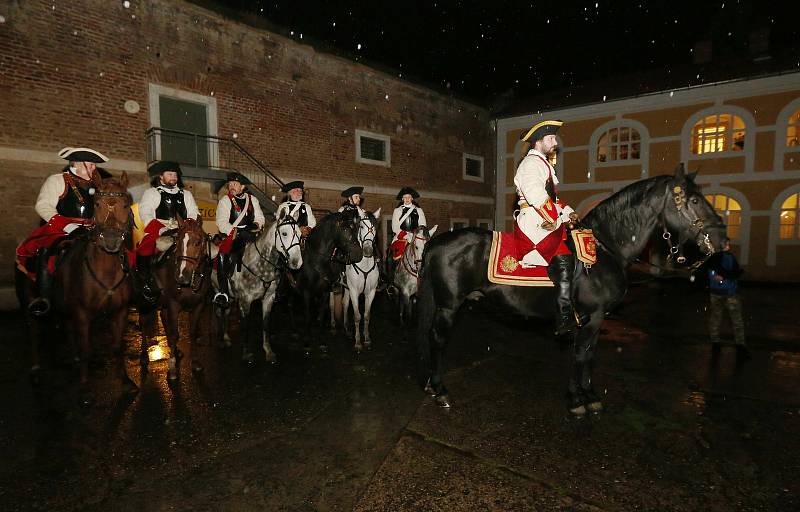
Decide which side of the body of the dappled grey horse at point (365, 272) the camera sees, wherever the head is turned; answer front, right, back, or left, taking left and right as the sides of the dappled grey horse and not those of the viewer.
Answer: front

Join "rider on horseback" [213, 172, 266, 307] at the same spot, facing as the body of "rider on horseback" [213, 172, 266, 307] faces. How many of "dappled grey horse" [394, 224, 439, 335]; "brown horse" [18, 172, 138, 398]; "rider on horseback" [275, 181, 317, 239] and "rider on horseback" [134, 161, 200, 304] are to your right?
2

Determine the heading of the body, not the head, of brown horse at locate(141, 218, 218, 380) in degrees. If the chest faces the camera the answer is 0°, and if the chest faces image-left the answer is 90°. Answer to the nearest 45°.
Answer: approximately 0°

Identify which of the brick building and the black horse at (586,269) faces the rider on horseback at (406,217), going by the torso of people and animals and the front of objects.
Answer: the brick building

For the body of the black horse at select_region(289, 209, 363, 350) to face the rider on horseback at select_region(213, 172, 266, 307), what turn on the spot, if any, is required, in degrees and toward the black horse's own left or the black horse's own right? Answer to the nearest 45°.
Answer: approximately 135° to the black horse's own right

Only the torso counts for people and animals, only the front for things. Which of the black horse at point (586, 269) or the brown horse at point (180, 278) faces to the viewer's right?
the black horse

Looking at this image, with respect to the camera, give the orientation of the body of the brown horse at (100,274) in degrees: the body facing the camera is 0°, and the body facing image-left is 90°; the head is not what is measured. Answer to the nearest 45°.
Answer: approximately 315°

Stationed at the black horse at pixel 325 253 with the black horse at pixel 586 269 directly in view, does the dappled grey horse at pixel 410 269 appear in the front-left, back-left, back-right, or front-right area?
front-left

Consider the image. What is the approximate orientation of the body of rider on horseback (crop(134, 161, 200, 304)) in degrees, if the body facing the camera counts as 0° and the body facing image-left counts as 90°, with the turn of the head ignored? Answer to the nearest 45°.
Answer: approximately 315°

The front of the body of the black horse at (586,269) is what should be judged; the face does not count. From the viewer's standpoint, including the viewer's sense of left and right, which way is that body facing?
facing to the right of the viewer

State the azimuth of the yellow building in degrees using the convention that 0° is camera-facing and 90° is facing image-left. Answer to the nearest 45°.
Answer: approximately 45°

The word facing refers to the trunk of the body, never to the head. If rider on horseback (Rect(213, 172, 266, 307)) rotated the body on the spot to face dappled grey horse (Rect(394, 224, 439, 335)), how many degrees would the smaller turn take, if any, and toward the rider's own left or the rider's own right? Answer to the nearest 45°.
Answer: approximately 45° to the rider's own left

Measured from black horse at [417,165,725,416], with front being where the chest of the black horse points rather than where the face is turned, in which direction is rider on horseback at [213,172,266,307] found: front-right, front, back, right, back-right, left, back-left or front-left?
back

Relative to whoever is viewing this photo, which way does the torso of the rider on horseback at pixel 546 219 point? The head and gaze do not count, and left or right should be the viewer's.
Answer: facing to the right of the viewer

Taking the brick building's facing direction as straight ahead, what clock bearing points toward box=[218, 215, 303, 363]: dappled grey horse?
The dappled grey horse is roughly at 1 o'clock from the brick building.

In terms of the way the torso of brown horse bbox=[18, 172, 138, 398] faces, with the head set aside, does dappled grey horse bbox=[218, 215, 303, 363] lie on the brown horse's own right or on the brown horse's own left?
on the brown horse's own left

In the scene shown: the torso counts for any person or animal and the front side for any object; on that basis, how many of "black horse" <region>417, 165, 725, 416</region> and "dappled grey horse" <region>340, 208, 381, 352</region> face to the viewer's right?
1

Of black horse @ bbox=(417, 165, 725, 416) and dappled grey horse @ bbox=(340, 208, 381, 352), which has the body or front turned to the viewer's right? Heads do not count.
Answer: the black horse

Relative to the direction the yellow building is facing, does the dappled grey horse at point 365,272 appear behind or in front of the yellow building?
in front
